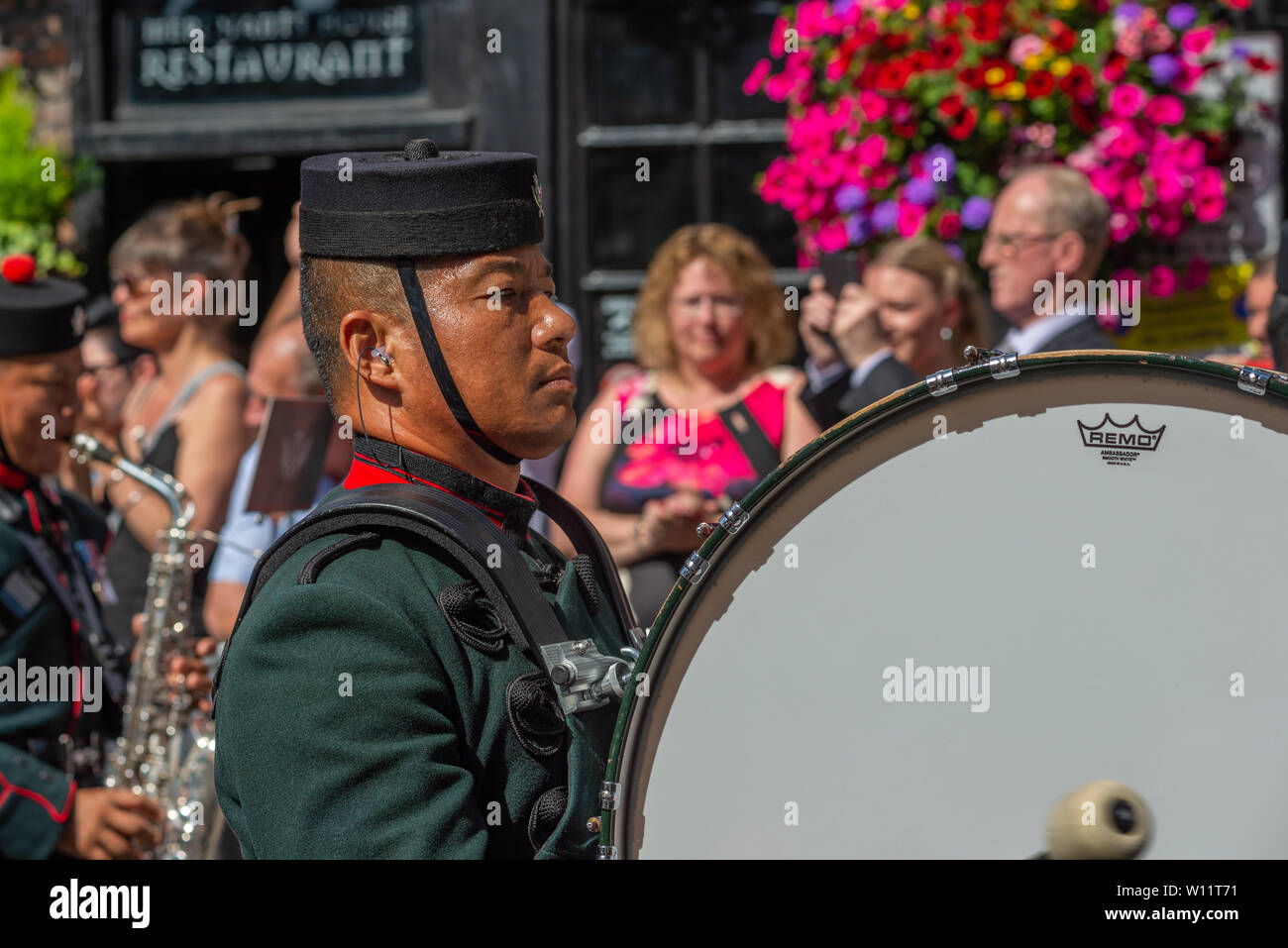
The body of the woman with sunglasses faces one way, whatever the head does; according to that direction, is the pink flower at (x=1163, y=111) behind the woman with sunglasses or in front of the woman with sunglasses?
behind

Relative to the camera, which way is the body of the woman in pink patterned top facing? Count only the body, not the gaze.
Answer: toward the camera

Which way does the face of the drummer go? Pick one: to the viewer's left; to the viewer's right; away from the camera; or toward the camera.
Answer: to the viewer's right

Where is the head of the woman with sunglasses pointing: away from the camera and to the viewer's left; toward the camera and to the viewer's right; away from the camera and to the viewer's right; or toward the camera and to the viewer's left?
toward the camera and to the viewer's left

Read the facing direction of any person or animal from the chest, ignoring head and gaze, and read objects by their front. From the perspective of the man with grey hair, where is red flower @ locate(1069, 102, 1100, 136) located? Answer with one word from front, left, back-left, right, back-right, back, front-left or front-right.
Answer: right

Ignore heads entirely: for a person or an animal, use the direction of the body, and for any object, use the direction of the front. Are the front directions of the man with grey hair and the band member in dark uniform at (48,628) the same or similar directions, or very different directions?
very different directions

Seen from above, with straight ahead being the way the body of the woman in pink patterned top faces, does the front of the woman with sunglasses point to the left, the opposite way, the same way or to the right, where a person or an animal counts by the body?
to the right

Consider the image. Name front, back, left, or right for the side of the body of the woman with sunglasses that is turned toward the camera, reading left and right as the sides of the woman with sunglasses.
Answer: left

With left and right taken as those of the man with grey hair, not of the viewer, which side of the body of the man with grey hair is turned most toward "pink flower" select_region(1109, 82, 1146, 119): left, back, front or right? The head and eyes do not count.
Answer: right

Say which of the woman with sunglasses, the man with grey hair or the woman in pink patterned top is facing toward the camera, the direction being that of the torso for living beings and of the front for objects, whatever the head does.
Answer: the woman in pink patterned top

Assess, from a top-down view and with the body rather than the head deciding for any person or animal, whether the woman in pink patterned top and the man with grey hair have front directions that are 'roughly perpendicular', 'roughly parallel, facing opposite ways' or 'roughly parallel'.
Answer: roughly perpendicular

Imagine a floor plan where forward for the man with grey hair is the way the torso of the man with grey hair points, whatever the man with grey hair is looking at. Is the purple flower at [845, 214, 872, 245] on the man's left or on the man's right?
on the man's right

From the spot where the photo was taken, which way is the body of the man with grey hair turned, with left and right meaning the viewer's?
facing to the left of the viewer

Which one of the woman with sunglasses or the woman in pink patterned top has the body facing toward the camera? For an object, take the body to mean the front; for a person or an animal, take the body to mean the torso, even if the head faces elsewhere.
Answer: the woman in pink patterned top

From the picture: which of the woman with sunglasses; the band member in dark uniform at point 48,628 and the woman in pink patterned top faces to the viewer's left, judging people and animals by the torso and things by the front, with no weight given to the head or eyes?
the woman with sunglasses

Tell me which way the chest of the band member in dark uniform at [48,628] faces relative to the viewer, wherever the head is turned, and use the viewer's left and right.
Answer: facing the viewer and to the right of the viewer

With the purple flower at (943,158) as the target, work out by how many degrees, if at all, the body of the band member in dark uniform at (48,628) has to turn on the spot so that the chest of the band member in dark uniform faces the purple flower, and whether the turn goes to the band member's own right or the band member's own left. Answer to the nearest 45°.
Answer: approximately 45° to the band member's own left
